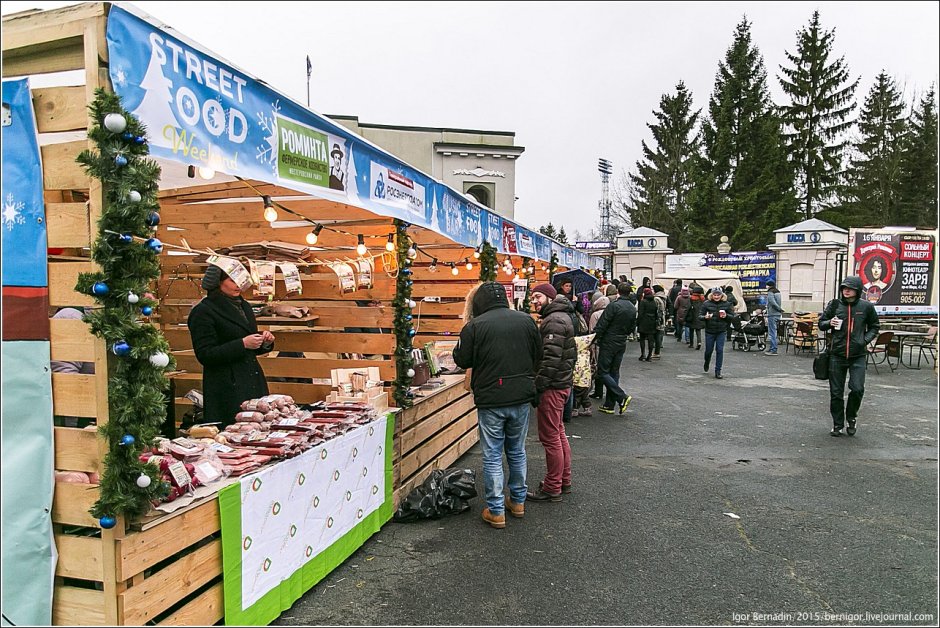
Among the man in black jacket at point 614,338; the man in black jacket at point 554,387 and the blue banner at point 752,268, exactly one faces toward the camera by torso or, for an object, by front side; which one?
the blue banner

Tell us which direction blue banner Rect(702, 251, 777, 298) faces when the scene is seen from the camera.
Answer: facing the viewer

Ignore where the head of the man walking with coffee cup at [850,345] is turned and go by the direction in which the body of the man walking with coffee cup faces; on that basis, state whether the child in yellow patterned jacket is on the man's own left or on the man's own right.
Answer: on the man's own right

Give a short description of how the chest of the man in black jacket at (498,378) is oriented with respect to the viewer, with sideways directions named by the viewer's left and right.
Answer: facing away from the viewer and to the left of the viewer

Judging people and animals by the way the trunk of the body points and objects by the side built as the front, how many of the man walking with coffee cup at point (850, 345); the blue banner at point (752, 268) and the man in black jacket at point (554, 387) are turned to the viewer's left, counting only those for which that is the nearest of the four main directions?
1

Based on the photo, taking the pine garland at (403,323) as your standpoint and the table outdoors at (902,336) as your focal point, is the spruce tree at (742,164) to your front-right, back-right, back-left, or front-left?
front-left

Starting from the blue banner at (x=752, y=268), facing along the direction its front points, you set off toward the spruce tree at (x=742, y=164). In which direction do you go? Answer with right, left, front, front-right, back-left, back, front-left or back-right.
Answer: back

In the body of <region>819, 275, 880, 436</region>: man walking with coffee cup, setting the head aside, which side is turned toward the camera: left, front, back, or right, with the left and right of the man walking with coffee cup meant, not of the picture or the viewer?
front

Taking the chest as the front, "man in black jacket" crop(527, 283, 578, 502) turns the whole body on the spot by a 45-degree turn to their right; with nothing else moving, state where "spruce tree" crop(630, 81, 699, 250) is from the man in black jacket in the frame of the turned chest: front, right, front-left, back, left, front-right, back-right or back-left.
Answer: front-right

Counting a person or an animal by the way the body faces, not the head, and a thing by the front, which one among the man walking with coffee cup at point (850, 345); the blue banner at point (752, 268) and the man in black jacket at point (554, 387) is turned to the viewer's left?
the man in black jacket

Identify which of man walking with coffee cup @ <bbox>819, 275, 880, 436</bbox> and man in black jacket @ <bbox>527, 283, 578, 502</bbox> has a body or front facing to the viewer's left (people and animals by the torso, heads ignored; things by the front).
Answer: the man in black jacket

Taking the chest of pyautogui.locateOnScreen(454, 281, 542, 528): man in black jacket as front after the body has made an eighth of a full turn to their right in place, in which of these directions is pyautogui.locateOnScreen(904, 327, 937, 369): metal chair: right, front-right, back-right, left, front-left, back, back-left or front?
front-right

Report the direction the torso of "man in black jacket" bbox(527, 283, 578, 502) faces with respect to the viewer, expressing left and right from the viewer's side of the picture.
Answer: facing to the left of the viewer
